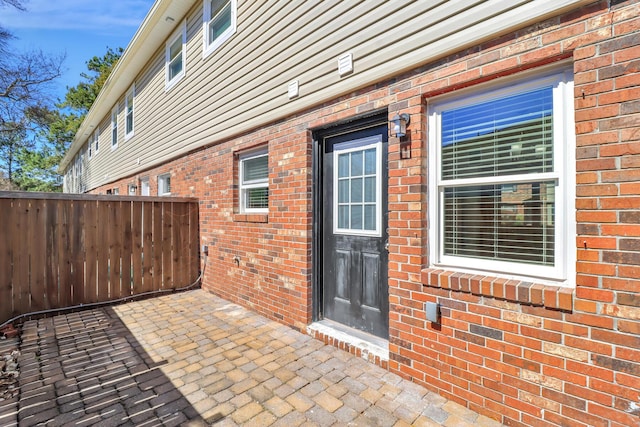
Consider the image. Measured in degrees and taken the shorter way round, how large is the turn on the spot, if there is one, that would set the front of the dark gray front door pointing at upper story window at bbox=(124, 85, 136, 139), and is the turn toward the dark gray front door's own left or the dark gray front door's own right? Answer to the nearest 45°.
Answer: approximately 90° to the dark gray front door's own right

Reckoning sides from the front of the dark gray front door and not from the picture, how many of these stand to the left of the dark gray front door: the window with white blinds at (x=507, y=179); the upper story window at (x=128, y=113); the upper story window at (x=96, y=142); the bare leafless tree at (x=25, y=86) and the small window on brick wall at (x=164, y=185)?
1

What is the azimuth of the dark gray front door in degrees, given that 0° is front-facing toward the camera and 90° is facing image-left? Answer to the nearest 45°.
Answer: approximately 45°

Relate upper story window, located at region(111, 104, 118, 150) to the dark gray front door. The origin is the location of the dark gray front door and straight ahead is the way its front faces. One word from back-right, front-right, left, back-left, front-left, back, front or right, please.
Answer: right

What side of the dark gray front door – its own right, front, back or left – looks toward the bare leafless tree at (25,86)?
right

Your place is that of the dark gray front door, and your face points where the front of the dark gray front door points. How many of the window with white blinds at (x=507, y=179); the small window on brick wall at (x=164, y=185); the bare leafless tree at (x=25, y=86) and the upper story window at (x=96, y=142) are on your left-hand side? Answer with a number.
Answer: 1

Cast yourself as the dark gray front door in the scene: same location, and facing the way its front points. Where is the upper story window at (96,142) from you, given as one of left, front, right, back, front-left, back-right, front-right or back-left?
right

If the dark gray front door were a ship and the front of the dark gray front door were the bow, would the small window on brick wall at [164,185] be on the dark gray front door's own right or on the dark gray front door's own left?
on the dark gray front door's own right

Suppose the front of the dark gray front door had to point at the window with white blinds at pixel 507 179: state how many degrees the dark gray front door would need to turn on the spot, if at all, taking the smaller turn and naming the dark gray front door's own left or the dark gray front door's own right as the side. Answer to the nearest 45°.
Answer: approximately 90° to the dark gray front door's own left

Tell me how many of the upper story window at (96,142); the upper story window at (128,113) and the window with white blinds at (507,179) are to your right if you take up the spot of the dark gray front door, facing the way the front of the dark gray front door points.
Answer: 2
